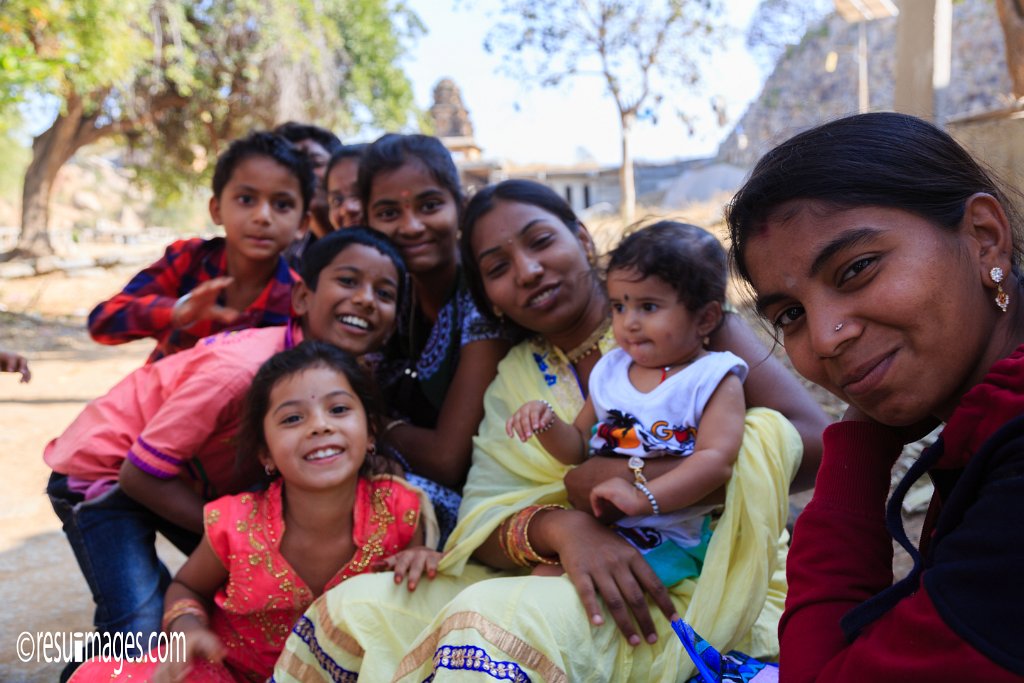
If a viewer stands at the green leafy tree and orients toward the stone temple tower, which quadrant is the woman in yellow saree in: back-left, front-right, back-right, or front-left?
back-right

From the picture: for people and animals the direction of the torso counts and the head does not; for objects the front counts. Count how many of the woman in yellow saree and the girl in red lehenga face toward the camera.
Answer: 2

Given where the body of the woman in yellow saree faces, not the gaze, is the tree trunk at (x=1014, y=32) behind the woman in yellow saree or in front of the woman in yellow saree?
behind

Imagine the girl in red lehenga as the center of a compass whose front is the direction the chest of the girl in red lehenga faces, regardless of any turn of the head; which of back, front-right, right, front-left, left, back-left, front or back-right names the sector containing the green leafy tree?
back

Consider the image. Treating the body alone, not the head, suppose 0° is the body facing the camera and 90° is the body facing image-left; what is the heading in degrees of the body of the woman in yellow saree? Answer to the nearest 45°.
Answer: approximately 0°

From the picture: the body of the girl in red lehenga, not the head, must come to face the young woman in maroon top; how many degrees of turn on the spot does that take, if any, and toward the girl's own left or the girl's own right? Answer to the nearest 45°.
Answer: approximately 45° to the girl's own left

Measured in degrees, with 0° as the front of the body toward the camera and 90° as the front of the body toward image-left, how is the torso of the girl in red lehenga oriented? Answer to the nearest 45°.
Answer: approximately 0°
